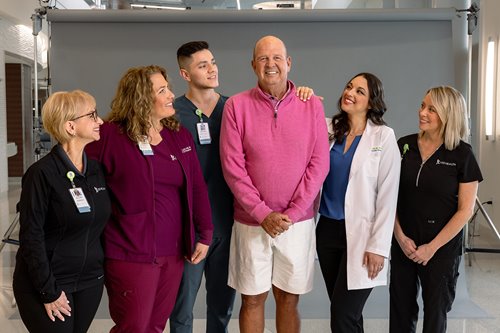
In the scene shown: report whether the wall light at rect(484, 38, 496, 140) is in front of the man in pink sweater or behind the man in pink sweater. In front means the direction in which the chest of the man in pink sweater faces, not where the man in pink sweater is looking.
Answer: behind

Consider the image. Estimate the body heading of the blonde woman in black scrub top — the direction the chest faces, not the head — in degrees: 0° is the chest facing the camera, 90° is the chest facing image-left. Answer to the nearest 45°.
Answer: approximately 45°

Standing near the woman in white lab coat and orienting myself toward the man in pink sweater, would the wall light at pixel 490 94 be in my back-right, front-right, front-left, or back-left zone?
back-right

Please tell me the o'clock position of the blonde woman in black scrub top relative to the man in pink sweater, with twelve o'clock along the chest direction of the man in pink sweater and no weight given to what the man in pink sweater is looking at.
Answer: The blonde woman in black scrub top is roughly at 9 o'clock from the man in pink sweater.

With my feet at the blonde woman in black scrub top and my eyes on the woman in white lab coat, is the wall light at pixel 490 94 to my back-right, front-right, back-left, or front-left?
back-right

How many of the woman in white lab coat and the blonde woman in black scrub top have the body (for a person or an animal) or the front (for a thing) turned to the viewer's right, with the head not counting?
0

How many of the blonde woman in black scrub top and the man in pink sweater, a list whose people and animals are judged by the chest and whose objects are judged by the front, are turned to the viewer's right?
0
